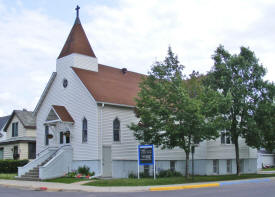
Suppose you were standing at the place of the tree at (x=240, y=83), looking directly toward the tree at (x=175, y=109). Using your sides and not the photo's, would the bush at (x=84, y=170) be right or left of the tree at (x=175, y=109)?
right

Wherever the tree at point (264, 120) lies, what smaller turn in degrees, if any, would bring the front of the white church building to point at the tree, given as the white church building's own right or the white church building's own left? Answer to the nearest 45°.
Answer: approximately 135° to the white church building's own left

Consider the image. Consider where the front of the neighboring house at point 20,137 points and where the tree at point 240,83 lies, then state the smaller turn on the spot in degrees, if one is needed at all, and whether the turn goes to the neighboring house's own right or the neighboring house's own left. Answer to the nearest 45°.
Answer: approximately 90° to the neighboring house's own left

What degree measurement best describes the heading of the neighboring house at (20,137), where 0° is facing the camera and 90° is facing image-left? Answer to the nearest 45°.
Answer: approximately 45°

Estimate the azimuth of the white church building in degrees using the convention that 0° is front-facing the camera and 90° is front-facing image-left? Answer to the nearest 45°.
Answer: approximately 45°

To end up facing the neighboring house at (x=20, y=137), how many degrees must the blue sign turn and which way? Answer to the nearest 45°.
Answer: approximately 135° to its right

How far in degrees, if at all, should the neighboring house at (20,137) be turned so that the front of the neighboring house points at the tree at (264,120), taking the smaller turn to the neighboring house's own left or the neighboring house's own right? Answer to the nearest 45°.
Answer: approximately 90° to the neighboring house's own left
